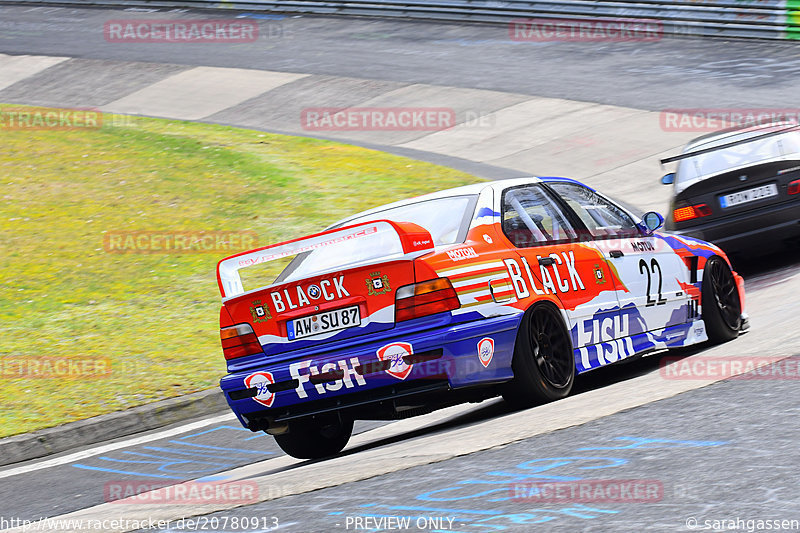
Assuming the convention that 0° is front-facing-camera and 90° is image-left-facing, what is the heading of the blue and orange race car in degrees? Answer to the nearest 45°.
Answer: approximately 225°
